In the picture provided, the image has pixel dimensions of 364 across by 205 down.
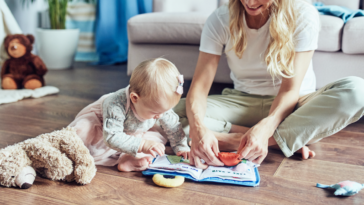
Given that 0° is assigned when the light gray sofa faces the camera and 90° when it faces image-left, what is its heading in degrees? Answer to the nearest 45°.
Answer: approximately 0°

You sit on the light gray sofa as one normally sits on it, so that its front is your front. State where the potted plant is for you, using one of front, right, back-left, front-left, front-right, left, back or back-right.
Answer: back-right

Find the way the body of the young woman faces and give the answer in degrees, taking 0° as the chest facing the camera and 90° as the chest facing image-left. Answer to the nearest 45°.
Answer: approximately 0°

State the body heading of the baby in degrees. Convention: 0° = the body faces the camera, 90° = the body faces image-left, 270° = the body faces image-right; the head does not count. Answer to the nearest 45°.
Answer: approximately 315°

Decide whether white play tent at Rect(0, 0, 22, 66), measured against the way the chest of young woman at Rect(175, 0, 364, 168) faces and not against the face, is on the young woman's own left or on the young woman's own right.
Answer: on the young woman's own right

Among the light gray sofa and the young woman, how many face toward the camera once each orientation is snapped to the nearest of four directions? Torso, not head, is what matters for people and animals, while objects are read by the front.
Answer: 2
